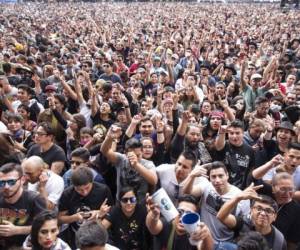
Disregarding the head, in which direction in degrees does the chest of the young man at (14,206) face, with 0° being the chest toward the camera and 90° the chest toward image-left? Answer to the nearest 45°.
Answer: approximately 45°

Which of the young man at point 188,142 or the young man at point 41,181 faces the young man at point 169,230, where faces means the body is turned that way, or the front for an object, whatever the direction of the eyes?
the young man at point 188,142

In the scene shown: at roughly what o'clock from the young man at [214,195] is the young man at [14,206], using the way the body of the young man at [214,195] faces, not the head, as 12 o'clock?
the young man at [14,206] is roughly at 2 o'clock from the young man at [214,195].

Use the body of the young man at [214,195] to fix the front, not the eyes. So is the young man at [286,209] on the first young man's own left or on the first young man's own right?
on the first young man's own left

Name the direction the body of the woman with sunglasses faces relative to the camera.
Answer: toward the camera

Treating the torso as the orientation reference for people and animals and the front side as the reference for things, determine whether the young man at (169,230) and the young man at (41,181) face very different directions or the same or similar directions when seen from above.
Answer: same or similar directions

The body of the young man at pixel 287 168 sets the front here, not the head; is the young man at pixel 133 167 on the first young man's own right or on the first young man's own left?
on the first young man's own right

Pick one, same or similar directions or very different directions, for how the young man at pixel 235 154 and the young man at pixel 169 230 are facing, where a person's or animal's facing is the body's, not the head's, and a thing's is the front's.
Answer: same or similar directions

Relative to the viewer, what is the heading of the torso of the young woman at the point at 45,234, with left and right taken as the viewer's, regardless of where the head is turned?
facing the viewer

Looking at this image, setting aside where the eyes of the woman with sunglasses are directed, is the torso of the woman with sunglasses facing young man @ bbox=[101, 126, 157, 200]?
no

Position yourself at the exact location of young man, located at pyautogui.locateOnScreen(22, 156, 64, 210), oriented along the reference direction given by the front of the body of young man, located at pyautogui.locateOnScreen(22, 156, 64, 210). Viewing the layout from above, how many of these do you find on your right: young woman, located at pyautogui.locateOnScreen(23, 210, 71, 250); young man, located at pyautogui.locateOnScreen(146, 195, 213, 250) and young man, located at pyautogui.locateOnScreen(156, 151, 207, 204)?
0

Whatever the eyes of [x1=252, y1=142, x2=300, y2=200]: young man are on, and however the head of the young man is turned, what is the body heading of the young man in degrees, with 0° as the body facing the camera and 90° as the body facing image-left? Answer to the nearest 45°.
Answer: approximately 0°

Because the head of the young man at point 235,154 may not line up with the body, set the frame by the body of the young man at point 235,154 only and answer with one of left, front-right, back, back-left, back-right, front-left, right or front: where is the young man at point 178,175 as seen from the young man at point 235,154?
front-right

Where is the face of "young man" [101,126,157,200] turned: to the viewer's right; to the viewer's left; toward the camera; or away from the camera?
toward the camera

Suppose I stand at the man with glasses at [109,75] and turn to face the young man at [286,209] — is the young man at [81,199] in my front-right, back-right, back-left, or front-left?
front-right

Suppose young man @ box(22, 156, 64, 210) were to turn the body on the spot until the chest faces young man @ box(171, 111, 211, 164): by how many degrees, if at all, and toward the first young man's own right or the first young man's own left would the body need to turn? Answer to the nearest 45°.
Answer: approximately 135° to the first young man's own left

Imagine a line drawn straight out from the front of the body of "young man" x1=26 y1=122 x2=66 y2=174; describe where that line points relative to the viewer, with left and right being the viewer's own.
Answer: facing the viewer and to the left of the viewer

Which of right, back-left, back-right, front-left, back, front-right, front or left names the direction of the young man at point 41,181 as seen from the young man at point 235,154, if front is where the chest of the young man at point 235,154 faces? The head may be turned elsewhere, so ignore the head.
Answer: front-right

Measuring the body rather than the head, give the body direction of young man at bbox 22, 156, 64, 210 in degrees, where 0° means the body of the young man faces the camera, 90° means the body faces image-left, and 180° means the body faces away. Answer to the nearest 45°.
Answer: approximately 45°
